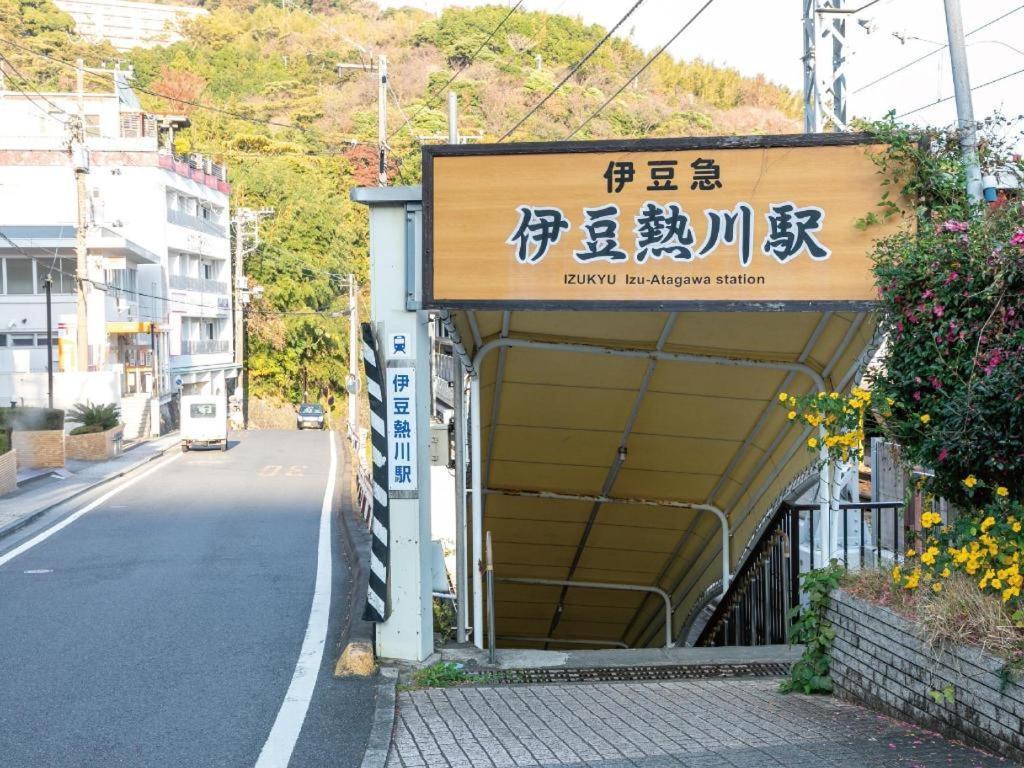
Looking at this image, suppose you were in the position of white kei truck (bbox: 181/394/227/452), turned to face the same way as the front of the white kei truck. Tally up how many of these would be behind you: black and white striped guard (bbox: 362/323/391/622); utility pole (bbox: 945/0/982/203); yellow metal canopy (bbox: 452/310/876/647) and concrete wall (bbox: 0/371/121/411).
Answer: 3

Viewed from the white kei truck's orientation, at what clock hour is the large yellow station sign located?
The large yellow station sign is roughly at 6 o'clock from the white kei truck.

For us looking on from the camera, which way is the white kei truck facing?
facing away from the viewer

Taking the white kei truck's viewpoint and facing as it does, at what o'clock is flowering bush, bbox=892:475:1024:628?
The flowering bush is roughly at 6 o'clock from the white kei truck.

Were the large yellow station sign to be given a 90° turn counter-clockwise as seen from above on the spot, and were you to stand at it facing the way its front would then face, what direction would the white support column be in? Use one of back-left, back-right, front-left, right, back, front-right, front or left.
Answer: back

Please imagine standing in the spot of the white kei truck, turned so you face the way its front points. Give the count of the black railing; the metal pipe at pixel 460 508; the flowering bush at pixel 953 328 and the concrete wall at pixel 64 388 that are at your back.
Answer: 3

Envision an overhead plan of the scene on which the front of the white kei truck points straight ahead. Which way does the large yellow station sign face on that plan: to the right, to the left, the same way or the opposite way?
the opposite way

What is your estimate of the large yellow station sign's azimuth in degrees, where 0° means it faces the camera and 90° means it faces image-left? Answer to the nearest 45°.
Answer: approximately 0°

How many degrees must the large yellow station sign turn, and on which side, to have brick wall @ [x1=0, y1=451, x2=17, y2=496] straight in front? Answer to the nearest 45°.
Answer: approximately 135° to its right

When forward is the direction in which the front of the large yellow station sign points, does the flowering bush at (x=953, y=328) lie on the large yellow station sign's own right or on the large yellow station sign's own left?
on the large yellow station sign's own left
